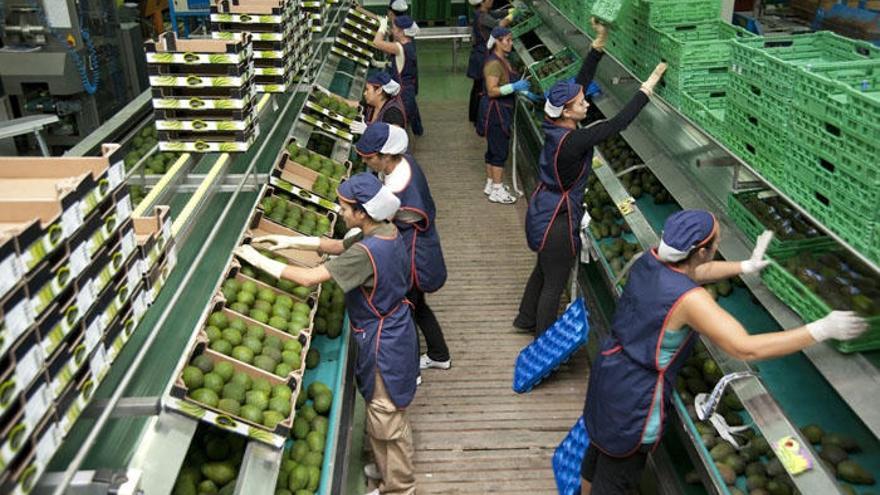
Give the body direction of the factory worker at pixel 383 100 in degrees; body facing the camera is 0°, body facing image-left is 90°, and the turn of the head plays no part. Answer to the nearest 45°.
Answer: approximately 90°

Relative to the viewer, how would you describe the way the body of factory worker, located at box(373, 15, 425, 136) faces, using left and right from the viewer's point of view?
facing to the left of the viewer

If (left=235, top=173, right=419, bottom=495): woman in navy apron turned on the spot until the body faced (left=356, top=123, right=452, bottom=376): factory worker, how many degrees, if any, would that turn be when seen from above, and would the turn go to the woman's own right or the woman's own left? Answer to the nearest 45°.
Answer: approximately 90° to the woman's own right

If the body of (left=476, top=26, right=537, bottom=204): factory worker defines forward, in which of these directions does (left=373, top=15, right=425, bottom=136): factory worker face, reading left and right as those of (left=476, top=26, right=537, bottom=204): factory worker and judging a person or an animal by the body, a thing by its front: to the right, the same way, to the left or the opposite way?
the opposite way

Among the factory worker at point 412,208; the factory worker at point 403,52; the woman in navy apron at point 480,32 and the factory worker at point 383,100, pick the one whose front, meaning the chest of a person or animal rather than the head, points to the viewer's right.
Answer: the woman in navy apron

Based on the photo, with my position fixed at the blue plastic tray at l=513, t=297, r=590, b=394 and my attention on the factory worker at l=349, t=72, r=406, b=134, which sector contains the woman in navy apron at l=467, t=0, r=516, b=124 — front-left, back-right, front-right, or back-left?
front-right

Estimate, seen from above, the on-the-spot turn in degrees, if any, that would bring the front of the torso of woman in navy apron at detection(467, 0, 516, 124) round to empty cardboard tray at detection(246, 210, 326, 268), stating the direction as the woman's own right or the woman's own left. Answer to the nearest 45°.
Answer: approximately 90° to the woman's own right

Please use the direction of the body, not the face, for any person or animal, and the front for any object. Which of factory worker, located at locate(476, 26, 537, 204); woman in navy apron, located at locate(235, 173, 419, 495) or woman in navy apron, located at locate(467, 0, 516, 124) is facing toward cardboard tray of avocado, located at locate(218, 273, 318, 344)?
woman in navy apron, located at locate(235, 173, 419, 495)

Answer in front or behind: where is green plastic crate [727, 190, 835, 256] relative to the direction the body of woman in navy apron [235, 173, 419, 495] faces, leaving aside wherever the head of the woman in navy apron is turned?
behind

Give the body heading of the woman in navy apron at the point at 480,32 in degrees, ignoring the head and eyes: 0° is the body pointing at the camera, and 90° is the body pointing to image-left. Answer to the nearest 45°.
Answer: approximately 270°

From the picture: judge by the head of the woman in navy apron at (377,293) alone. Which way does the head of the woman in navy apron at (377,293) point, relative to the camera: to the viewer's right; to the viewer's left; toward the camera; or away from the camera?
to the viewer's left

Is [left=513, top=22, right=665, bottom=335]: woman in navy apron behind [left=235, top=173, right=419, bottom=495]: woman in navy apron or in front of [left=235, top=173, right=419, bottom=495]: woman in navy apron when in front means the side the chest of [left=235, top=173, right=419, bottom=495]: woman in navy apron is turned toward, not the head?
behind

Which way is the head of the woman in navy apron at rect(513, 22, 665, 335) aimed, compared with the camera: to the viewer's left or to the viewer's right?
to the viewer's right

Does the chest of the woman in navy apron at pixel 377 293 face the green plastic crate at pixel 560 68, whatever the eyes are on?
no

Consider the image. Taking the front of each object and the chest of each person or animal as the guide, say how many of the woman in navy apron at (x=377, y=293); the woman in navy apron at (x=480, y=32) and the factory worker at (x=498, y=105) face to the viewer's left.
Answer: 1

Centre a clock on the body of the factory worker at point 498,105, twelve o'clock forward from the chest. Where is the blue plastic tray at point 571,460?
The blue plastic tray is roughly at 3 o'clock from the factory worker.

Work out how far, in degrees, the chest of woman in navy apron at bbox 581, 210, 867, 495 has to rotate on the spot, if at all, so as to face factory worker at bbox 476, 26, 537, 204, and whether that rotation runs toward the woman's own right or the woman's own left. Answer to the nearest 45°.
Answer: approximately 90° to the woman's own left

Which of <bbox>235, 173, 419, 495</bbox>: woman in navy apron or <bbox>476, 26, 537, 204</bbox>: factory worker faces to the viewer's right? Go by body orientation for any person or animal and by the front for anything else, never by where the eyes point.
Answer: the factory worker

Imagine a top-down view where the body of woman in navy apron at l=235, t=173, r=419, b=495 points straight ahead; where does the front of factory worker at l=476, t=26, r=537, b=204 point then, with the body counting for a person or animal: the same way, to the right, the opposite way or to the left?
the opposite way

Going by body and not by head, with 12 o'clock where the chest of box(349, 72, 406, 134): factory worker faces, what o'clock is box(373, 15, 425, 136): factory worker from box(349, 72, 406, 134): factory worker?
box(373, 15, 425, 136): factory worker is roughly at 3 o'clock from box(349, 72, 406, 134): factory worker.

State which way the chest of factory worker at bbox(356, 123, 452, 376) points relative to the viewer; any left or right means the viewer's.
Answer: facing to the left of the viewer
